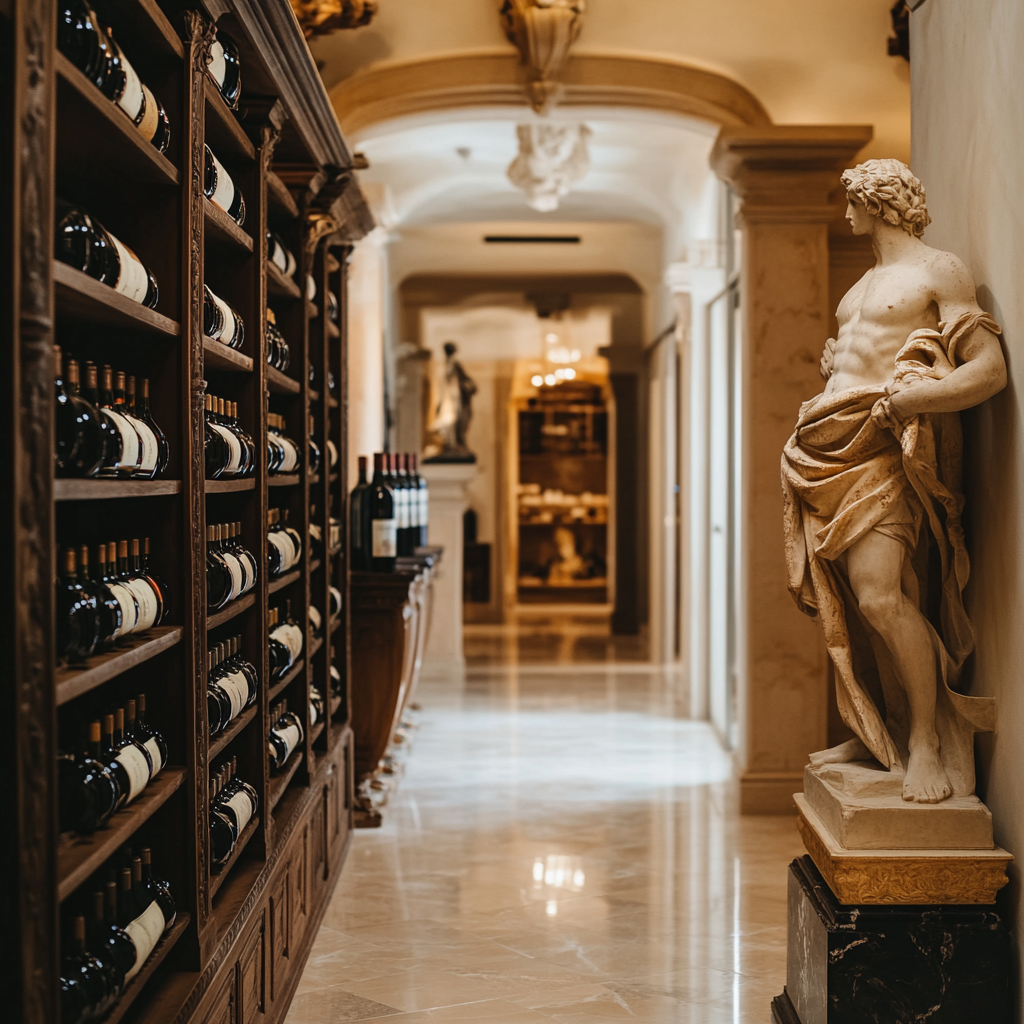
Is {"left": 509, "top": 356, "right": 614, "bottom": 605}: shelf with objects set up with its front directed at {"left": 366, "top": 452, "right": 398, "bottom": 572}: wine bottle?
yes

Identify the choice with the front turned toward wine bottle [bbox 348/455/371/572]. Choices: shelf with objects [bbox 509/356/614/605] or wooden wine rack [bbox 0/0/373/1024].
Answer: the shelf with objects

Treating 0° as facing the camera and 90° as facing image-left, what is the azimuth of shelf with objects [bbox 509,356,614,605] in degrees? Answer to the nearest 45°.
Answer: approximately 0°

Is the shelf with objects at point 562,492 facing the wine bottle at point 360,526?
yes

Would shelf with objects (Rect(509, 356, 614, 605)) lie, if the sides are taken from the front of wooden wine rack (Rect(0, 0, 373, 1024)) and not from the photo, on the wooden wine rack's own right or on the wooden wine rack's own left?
on the wooden wine rack's own left

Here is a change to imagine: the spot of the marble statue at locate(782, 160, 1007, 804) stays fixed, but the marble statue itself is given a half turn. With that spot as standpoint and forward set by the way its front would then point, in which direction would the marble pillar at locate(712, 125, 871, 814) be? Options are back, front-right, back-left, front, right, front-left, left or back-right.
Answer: front-left

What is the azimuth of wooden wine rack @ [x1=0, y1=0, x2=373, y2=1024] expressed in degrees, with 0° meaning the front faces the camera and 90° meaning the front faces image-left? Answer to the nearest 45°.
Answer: approximately 315°

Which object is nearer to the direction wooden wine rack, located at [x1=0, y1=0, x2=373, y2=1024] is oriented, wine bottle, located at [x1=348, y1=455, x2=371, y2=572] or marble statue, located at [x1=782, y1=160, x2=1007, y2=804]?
the marble statue

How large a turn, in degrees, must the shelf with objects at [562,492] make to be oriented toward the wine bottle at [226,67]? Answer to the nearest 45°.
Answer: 0° — it already faces it

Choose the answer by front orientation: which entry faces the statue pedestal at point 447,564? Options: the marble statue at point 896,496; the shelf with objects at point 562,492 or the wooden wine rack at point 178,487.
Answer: the shelf with objects
